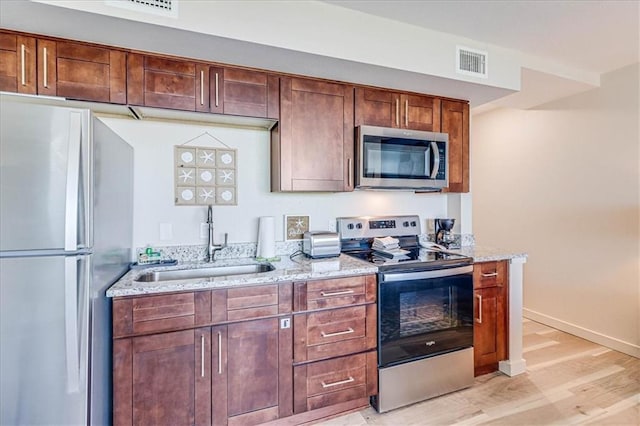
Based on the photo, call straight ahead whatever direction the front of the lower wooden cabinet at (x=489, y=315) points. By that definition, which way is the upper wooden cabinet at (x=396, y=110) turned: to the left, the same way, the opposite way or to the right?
the same way

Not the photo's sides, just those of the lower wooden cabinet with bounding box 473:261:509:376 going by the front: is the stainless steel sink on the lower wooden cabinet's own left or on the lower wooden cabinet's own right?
on the lower wooden cabinet's own right

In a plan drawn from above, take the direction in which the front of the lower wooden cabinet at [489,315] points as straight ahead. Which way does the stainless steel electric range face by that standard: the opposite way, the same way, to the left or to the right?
the same way

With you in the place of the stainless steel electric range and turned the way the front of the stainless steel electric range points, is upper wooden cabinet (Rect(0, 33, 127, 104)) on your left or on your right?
on your right

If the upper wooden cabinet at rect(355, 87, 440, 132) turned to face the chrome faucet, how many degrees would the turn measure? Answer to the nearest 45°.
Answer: approximately 90° to its right

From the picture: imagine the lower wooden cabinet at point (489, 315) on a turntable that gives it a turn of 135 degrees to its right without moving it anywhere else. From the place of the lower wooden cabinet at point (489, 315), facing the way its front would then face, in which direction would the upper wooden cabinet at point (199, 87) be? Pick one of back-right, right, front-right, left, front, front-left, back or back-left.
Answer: front-left

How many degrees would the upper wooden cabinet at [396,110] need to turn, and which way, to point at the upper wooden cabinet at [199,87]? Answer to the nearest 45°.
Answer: approximately 90° to its right

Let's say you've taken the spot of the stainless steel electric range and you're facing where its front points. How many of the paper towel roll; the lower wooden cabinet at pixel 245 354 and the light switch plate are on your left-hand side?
0

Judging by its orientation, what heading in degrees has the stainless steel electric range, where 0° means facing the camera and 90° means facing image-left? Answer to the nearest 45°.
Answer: approximately 315°

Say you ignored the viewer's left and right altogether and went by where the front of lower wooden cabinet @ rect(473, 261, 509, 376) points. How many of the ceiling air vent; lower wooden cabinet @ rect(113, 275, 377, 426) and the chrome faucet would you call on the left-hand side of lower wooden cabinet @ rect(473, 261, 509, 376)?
0

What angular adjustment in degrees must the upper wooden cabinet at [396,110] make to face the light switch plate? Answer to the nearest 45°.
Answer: approximately 90° to its right

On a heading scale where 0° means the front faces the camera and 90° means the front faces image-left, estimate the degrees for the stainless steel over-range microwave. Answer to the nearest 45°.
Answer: approximately 315°

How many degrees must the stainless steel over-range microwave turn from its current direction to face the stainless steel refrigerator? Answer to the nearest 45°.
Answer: approximately 90° to its right

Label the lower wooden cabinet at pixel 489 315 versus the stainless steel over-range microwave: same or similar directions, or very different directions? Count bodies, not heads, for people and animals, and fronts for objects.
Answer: same or similar directions
